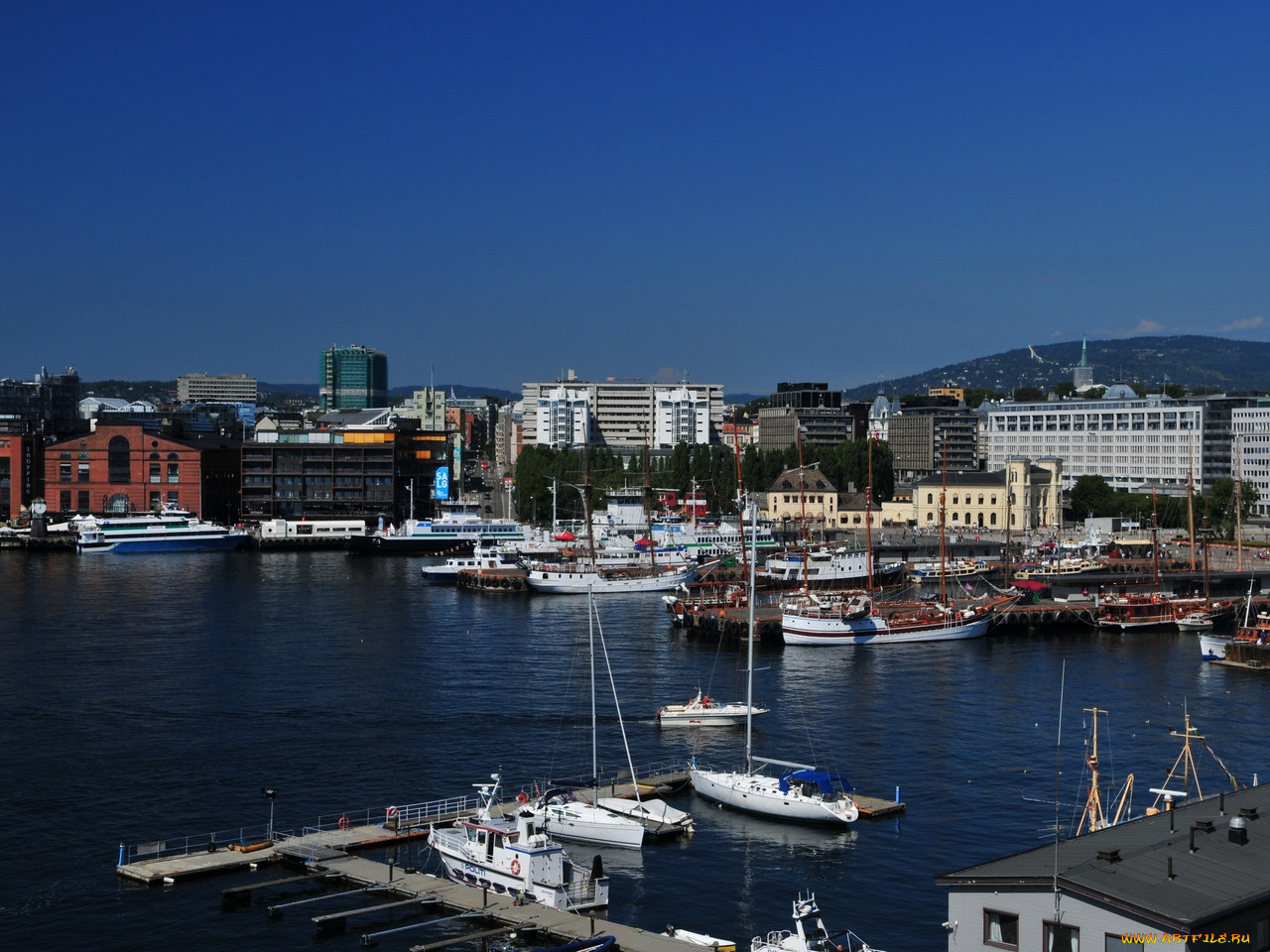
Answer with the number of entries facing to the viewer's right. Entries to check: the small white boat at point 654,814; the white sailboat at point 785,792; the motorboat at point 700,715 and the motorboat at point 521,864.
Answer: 1

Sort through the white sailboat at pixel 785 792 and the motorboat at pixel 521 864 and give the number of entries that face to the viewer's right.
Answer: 0

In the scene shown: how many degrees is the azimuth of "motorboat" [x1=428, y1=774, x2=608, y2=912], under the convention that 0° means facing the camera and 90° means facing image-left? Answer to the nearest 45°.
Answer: approximately 135°

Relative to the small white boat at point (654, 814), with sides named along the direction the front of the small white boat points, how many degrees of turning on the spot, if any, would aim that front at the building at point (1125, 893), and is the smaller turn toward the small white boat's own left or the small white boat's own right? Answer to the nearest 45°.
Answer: approximately 135° to the small white boat's own left

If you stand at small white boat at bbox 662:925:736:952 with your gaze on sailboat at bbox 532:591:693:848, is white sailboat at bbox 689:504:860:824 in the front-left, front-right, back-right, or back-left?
front-right

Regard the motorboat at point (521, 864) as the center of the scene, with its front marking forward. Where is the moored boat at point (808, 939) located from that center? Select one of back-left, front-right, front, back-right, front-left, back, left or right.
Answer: back
